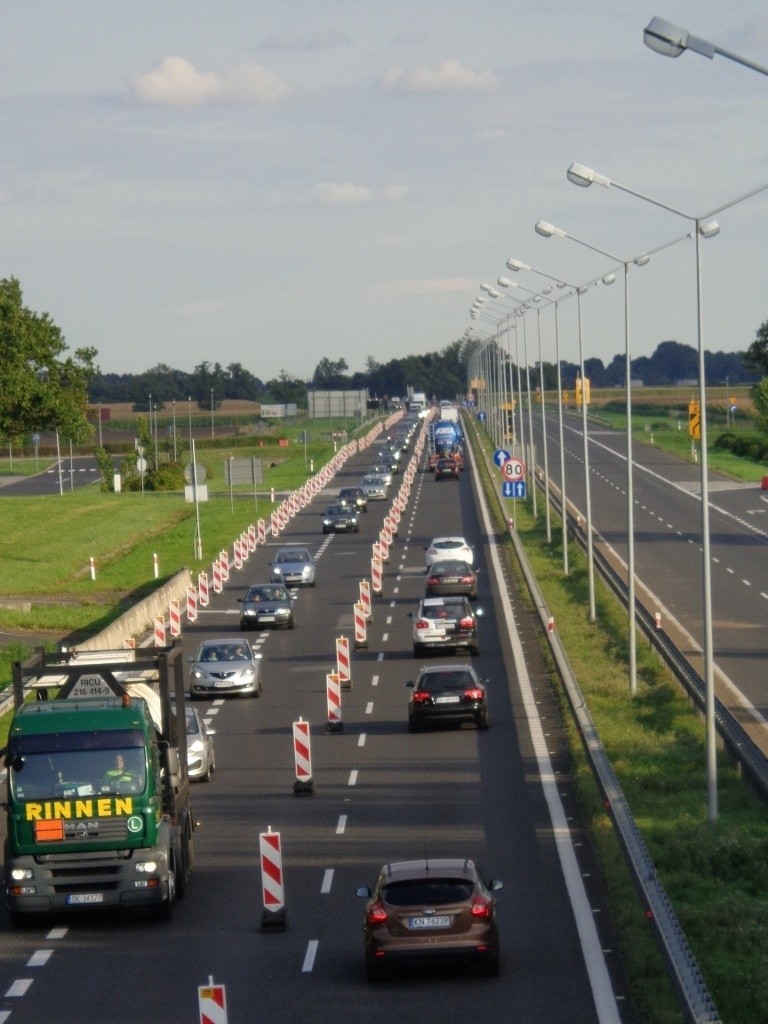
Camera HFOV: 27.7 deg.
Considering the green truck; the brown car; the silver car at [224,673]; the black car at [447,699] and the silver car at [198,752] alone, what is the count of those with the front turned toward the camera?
3

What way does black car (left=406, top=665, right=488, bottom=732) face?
away from the camera

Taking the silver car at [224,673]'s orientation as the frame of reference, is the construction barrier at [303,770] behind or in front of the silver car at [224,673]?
in front

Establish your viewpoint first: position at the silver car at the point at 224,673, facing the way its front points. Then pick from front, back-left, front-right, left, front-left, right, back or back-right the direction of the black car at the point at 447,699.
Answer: front-left

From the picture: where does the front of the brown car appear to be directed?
away from the camera

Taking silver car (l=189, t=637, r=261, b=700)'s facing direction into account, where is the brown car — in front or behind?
in front

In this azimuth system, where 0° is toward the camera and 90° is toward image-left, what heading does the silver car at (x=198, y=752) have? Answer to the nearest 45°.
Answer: approximately 0°

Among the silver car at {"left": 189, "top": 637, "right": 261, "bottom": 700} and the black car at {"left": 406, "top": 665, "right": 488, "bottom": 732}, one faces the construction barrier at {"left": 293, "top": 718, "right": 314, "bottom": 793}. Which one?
the silver car

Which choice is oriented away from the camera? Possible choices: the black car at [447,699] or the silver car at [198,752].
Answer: the black car

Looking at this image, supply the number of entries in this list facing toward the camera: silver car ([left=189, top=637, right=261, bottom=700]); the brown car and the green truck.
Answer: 2

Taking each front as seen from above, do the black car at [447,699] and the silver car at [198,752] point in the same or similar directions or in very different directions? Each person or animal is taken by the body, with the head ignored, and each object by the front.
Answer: very different directions
